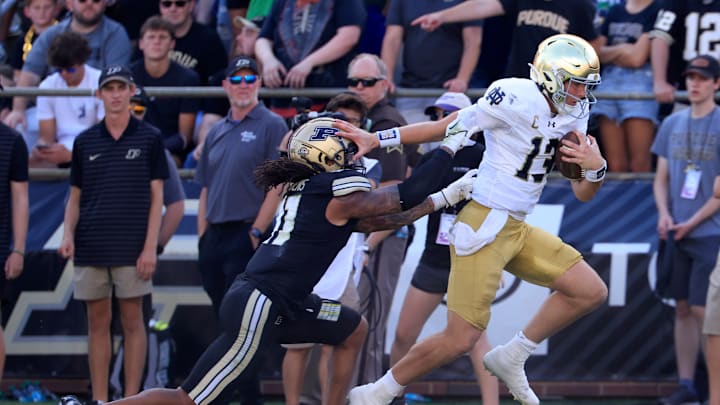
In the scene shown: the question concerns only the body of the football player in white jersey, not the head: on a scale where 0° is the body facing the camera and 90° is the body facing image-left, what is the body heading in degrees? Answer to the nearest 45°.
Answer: approximately 315°

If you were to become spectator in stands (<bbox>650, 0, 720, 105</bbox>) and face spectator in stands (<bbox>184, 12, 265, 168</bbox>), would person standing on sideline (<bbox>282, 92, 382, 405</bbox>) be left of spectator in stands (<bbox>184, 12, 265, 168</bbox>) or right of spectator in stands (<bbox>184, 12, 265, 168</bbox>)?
left

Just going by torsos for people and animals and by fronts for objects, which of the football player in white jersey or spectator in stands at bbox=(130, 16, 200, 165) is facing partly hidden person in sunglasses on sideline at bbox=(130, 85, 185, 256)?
spectator in stands at bbox=(130, 16, 200, 165)

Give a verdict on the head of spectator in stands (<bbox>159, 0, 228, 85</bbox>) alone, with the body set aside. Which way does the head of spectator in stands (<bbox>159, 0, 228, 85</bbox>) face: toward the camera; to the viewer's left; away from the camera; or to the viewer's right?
toward the camera

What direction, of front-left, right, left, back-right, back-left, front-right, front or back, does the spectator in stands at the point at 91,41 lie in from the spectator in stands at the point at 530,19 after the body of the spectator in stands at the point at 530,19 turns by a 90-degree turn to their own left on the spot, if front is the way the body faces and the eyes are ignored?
back

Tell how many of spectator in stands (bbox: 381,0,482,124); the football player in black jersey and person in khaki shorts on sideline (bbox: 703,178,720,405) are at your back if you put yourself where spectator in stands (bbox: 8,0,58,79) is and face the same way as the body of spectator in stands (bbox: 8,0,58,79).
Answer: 0

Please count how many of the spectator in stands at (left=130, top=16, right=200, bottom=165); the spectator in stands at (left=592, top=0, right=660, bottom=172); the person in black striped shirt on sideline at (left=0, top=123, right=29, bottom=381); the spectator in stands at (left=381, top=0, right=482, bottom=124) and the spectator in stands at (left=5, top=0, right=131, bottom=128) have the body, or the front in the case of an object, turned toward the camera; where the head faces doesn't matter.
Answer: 5

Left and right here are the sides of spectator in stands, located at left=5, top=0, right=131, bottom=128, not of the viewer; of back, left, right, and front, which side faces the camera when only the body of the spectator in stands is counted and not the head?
front

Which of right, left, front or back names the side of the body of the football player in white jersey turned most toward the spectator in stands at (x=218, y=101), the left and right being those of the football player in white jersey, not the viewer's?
back

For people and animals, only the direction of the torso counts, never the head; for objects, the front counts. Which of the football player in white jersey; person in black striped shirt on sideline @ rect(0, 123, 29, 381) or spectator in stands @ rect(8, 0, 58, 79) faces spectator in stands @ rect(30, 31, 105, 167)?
spectator in stands @ rect(8, 0, 58, 79)

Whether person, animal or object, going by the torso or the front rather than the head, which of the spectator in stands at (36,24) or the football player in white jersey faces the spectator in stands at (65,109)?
the spectator in stands at (36,24)

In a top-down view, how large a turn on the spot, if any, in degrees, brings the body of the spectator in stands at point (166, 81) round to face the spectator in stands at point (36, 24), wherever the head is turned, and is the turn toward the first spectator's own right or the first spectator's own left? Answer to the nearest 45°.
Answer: approximately 135° to the first spectator's own right

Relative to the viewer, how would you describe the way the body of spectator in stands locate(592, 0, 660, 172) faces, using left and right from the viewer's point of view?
facing the viewer

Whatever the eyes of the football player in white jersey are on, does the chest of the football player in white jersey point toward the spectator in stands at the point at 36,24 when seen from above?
no

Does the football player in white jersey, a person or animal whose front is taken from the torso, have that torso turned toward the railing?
no

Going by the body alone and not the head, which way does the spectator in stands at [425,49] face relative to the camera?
toward the camera

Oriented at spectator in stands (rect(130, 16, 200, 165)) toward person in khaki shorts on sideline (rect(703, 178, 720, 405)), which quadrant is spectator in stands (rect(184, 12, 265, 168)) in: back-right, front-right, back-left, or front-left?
front-left

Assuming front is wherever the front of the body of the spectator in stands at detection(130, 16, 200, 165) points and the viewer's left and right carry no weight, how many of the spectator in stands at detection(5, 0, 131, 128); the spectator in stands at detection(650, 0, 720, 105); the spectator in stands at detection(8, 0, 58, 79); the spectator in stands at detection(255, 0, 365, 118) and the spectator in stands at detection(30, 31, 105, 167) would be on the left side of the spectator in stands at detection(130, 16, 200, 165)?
2
